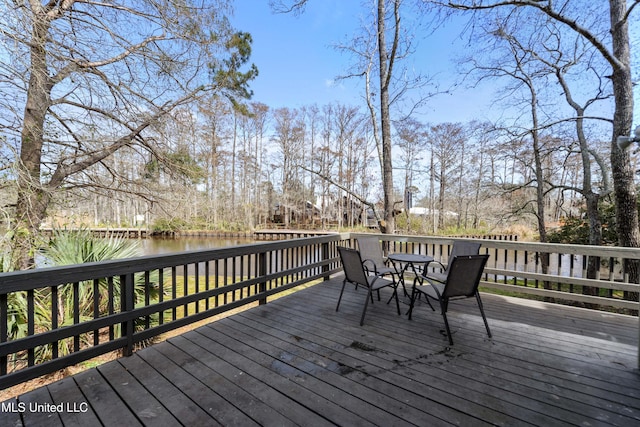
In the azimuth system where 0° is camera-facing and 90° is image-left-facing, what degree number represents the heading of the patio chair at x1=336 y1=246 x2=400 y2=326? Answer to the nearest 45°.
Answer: approximately 225°

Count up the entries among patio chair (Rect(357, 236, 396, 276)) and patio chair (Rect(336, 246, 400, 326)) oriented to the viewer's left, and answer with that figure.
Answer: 0

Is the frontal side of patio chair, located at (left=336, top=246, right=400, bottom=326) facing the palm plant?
no

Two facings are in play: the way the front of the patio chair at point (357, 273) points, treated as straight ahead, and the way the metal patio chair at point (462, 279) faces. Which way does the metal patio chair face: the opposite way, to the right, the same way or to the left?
to the left

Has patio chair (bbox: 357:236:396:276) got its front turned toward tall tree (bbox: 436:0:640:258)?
no

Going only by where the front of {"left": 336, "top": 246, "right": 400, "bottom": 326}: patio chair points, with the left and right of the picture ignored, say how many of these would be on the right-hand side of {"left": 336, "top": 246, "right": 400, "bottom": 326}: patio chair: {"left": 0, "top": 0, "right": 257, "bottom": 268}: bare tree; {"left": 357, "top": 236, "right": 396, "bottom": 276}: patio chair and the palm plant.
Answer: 0

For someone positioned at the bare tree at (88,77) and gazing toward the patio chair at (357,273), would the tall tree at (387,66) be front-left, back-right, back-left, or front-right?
front-left

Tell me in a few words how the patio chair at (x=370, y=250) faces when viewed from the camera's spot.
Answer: facing the viewer and to the right of the viewer

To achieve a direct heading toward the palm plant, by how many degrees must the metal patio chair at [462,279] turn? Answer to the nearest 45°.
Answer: approximately 45° to its left

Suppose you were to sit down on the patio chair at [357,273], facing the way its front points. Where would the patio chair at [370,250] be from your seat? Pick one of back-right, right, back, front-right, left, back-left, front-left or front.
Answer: front-left

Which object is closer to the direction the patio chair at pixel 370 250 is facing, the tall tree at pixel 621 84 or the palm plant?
the tall tree

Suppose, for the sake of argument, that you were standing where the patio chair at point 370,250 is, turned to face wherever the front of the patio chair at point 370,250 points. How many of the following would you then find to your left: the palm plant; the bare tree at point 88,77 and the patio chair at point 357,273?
0

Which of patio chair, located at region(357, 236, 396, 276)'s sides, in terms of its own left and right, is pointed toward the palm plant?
right

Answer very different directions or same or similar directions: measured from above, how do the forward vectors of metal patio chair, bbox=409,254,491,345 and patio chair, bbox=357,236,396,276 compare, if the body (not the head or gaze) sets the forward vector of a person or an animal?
very different directions

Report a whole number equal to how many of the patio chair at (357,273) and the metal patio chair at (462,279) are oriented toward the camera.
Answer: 0

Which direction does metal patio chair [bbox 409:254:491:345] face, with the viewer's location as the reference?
facing away from the viewer and to the left of the viewer

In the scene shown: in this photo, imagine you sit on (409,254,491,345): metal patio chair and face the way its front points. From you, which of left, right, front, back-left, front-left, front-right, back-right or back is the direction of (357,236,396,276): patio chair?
front

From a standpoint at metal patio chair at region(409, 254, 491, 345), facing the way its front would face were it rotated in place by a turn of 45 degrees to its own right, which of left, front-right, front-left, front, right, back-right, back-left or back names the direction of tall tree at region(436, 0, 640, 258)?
front-right
